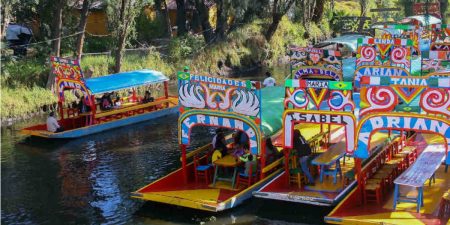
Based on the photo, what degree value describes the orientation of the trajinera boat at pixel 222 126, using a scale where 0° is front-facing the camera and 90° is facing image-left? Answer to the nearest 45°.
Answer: approximately 45°

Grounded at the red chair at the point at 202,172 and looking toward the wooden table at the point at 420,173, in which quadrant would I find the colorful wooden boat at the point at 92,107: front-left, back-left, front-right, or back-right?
back-left

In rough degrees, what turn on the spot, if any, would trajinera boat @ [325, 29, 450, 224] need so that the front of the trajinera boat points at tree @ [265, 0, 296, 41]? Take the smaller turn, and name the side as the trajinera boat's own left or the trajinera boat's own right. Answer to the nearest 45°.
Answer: approximately 135° to the trajinera boat's own right

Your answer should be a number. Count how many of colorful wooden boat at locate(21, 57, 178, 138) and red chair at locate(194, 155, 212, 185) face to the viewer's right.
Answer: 1

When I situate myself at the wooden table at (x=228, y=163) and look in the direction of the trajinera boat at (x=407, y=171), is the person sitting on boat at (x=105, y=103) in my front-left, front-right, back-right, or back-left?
back-left

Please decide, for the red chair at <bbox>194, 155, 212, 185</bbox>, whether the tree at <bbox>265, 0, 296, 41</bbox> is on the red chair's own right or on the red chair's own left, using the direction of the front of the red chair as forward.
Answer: on the red chair's own left

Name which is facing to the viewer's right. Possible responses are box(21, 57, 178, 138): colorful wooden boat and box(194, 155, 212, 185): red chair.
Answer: the red chair

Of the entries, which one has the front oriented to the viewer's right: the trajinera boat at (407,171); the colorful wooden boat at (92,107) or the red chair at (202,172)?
the red chair

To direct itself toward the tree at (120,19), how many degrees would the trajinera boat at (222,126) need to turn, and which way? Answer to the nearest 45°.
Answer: approximately 135° to its right

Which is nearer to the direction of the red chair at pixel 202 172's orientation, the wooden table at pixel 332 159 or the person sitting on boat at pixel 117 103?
the wooden table

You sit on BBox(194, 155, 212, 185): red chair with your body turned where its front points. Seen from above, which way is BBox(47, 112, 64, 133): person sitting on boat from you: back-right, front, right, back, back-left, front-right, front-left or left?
back-left

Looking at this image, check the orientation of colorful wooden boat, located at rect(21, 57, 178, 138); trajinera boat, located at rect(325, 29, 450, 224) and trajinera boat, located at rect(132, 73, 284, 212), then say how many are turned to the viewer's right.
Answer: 0

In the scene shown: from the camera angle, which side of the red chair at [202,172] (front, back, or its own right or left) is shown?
right

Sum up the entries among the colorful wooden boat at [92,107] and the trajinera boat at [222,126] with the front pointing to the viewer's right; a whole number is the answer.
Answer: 0

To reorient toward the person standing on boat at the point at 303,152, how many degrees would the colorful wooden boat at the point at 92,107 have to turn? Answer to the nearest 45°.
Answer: approximately 90° to its left
